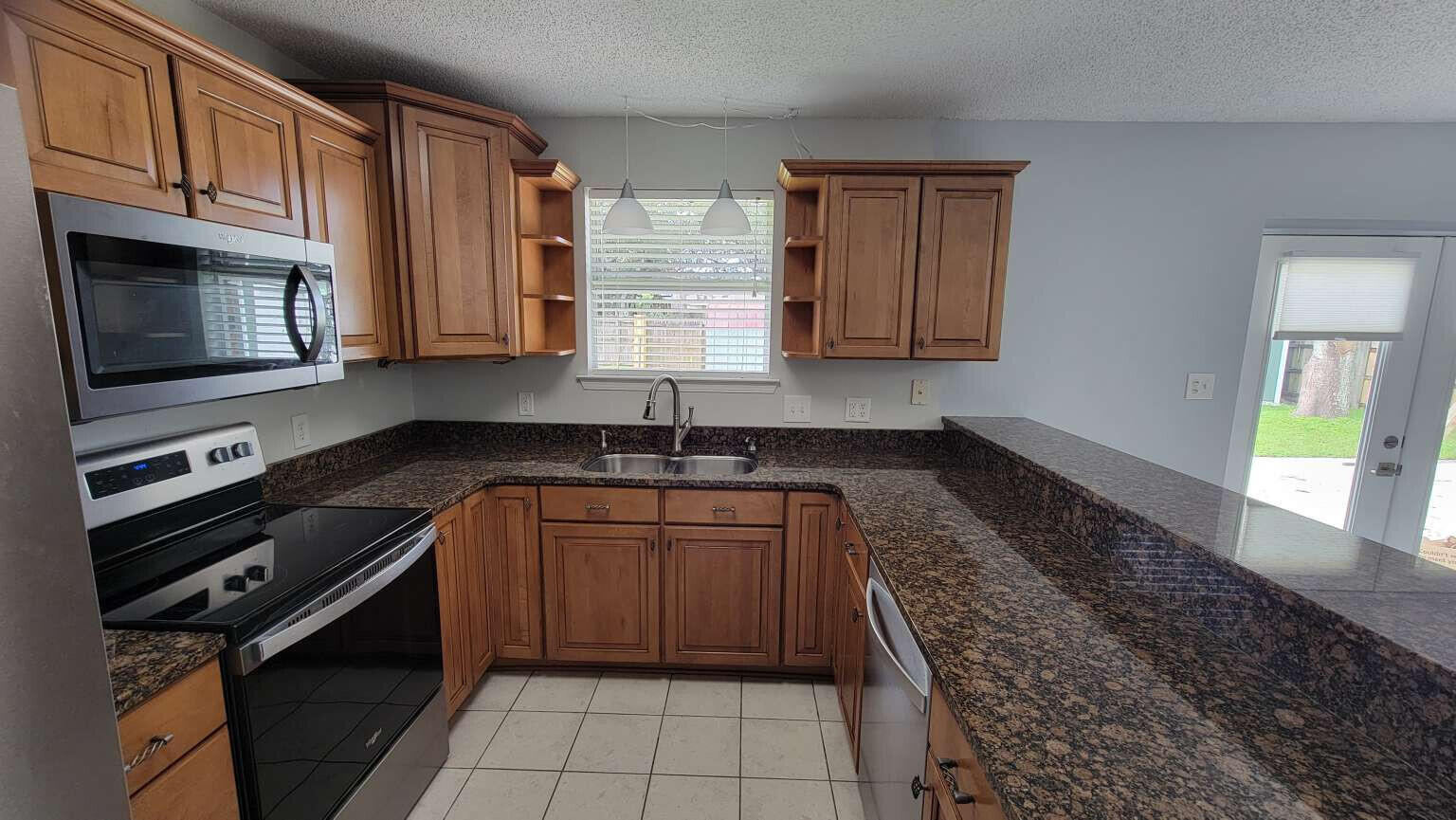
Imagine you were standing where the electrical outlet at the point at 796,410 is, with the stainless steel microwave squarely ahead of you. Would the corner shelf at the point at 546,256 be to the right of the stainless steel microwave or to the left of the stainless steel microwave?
right

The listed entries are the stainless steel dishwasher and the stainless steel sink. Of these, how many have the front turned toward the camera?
1

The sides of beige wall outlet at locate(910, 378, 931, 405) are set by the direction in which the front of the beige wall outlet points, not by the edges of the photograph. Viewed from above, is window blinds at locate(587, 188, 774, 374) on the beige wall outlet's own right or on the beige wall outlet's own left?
on the beige wall outlet's own right

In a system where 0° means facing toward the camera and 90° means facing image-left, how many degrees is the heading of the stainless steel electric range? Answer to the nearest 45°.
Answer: approximately 315°

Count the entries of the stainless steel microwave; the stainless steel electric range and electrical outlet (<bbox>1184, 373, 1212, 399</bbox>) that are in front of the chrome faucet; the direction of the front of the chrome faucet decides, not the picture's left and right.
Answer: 2

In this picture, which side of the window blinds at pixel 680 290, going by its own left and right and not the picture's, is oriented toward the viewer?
front

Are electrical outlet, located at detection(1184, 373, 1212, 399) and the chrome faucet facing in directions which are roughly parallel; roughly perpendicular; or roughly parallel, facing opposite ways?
roughly parallel

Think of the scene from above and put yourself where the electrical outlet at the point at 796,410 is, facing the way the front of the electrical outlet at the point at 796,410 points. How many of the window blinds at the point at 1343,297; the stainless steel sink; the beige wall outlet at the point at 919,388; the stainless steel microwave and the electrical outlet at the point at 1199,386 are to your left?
3

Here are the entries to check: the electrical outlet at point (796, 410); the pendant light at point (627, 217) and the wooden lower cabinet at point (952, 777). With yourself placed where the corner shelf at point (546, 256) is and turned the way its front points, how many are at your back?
0

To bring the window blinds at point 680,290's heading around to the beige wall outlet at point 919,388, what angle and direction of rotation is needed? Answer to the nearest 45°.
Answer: approximately 90° to its left

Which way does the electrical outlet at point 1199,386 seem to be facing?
toward the camera

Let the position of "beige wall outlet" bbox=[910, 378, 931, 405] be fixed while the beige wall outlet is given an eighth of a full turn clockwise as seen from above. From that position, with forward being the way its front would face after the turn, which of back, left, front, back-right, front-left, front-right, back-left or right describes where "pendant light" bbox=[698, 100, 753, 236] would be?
front

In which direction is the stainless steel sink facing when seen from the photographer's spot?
facing the viewer

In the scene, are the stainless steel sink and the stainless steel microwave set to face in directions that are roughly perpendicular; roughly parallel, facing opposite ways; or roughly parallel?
roughly perpendicular

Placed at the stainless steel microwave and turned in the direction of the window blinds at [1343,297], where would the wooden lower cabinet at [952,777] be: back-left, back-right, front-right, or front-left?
front-right

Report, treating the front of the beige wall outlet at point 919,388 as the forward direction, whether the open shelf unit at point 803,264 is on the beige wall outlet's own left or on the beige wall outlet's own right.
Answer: on the beige wall outlet's own right

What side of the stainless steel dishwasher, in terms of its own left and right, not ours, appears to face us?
left

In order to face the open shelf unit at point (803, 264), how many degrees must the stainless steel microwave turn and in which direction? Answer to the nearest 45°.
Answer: approximately 45° to its left
